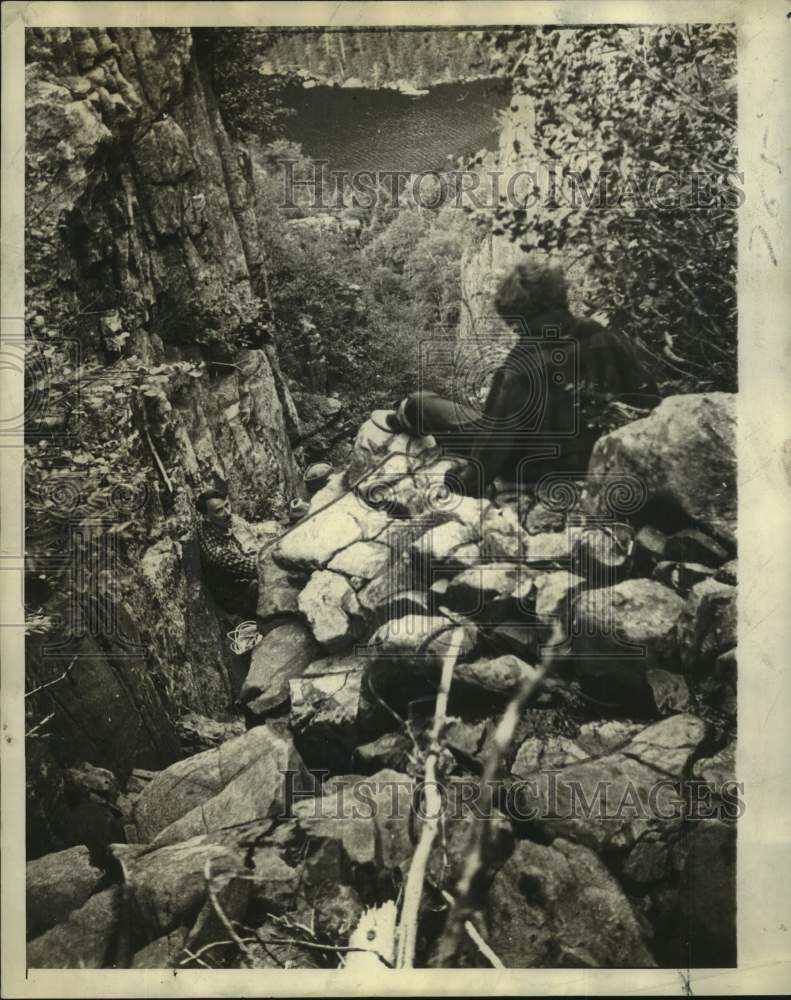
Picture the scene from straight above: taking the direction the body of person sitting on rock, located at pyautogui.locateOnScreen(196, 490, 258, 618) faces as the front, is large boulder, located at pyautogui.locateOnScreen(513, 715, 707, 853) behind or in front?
in front

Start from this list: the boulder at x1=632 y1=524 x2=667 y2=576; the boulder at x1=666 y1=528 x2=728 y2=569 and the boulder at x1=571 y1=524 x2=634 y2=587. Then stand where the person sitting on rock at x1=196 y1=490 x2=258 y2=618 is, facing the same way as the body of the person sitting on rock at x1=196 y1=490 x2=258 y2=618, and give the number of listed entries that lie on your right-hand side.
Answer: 0

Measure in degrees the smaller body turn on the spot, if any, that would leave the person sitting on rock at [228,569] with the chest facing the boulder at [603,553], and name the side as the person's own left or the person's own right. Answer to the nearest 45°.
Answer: approximately 45° to the person's own left

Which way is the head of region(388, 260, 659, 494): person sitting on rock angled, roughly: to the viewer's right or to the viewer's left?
to the viewer's left

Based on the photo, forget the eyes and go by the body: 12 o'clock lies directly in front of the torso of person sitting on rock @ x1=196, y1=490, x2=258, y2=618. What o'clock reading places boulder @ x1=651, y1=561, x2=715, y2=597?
The boulder is roughly at 11 o'clock from the person sitting on rock.

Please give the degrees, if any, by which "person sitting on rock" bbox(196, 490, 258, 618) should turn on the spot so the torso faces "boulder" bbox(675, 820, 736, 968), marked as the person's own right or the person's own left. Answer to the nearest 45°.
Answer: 0° — they already face it
